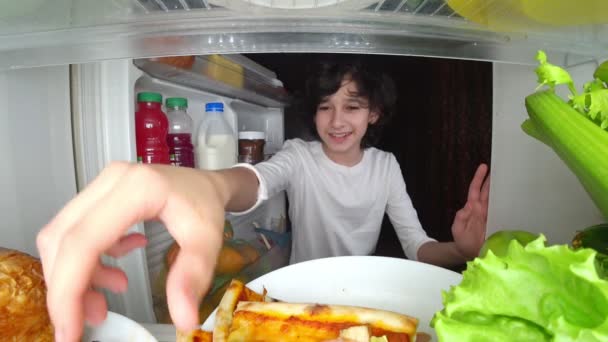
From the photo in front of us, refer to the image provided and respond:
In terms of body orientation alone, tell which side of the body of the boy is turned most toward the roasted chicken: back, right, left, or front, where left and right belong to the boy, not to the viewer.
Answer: front

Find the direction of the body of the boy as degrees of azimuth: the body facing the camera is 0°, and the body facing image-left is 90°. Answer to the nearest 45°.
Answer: approximately 0°

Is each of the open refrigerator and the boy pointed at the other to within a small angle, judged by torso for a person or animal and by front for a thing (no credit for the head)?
yes

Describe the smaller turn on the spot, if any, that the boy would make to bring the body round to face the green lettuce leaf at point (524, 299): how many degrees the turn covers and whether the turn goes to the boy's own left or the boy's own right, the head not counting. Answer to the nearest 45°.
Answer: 0° — they already face it

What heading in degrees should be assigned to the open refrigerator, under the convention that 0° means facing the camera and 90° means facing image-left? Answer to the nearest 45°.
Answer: approximately 180°

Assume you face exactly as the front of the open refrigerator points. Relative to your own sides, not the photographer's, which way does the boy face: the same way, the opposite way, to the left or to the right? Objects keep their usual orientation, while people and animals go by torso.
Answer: the opposite way

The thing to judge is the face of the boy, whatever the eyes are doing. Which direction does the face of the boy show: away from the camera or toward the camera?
toward the camera
